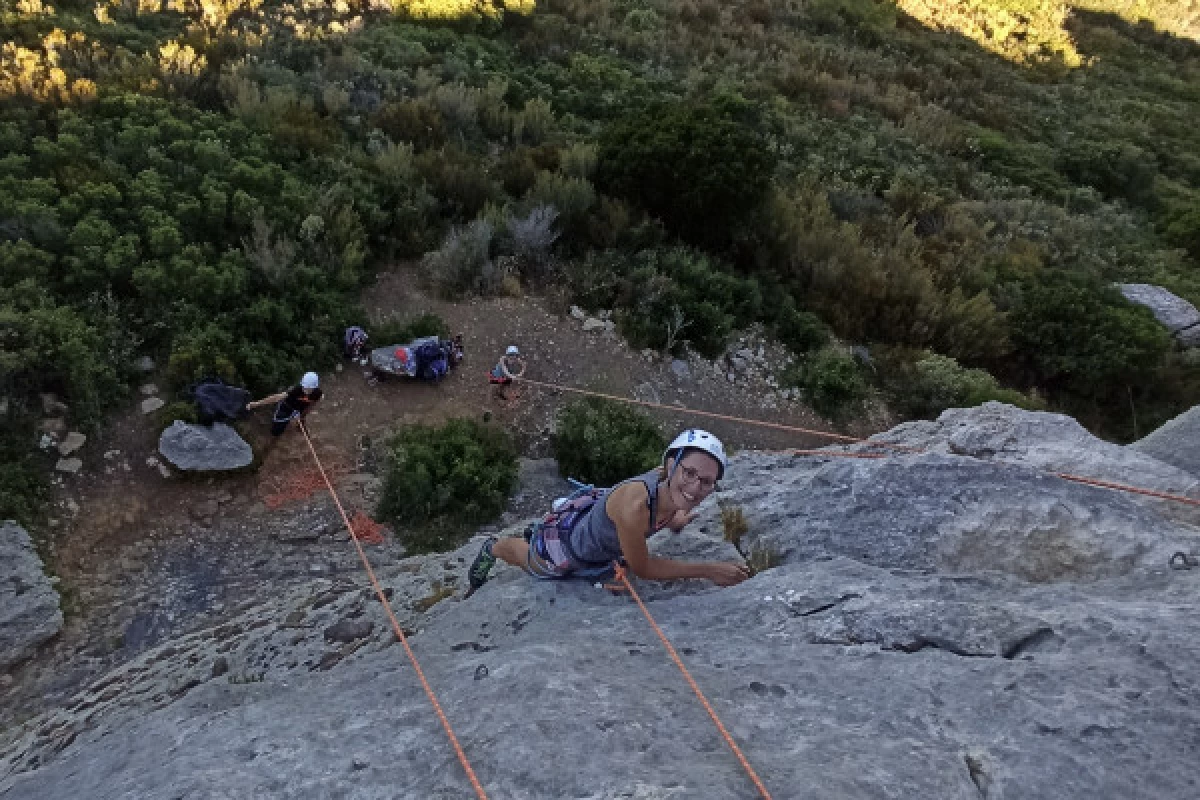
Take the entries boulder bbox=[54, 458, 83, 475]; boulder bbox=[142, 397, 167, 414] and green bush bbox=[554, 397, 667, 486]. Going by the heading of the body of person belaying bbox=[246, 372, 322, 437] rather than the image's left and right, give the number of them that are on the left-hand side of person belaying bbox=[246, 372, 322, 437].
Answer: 1

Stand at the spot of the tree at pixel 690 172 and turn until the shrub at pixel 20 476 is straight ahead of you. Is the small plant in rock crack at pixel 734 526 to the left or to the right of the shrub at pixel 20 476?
left

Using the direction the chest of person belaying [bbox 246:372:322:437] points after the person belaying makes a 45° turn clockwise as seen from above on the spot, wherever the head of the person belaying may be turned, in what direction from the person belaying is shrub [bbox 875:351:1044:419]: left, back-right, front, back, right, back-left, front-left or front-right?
back-left

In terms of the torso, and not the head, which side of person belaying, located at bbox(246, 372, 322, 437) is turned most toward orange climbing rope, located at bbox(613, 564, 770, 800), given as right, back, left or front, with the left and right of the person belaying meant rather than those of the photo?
front

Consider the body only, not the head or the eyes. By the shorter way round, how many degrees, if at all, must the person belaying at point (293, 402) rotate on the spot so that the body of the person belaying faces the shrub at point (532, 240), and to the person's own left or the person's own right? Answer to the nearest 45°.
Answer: approximately 135° to the person's own left

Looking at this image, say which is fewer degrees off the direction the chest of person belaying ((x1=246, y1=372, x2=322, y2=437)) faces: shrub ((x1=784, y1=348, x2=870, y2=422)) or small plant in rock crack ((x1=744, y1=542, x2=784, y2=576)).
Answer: the small plant in rock crack

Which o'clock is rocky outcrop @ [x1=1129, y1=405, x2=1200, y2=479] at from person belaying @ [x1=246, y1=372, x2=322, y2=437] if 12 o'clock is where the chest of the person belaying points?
The rocky outcrop is roughly at 10 o'clock from the person belaying.

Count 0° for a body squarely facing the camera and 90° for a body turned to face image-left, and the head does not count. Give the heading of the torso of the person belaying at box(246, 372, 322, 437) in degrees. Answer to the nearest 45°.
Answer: approximately 0°

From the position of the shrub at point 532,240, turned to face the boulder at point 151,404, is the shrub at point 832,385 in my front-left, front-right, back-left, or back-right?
back-left

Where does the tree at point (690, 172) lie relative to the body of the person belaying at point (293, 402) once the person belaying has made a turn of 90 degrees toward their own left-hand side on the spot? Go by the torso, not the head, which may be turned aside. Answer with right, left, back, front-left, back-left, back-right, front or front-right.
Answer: front-left

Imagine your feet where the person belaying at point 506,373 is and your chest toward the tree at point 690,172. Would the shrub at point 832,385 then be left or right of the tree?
right

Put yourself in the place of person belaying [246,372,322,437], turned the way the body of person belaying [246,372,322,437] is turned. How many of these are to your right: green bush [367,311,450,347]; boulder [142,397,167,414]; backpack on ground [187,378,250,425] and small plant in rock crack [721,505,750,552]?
2
